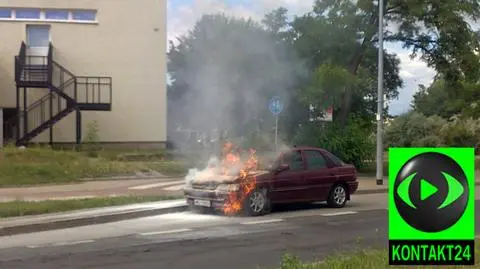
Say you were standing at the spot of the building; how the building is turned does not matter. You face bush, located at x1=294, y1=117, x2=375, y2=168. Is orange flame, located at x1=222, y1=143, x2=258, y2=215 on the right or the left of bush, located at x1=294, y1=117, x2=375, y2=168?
right

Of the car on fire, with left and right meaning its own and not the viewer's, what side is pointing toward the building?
right

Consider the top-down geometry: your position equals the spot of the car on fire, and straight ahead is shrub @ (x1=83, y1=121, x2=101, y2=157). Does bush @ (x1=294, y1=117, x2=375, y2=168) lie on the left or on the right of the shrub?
right

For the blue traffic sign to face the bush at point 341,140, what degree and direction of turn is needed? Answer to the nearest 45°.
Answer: approximately 135° to its left

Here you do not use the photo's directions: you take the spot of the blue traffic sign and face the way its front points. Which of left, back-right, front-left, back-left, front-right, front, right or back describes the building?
back-right

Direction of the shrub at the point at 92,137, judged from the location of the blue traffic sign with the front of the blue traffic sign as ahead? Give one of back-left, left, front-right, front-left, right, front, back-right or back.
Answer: back-right

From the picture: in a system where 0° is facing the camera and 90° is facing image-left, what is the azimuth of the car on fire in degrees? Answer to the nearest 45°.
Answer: approximately 45°

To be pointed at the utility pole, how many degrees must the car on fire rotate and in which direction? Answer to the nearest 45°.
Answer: approximately 180°

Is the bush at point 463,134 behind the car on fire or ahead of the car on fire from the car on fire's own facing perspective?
behind

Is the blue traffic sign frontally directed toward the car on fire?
yes

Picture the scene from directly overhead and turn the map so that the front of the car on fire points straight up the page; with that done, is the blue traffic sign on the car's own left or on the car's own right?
on the car's own right
